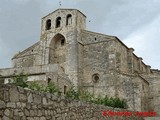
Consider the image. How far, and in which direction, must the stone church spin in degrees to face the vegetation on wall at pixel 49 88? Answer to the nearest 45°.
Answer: approximately 45° to its left

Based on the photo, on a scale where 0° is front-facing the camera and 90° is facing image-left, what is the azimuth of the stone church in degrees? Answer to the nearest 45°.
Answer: approximately 45°
